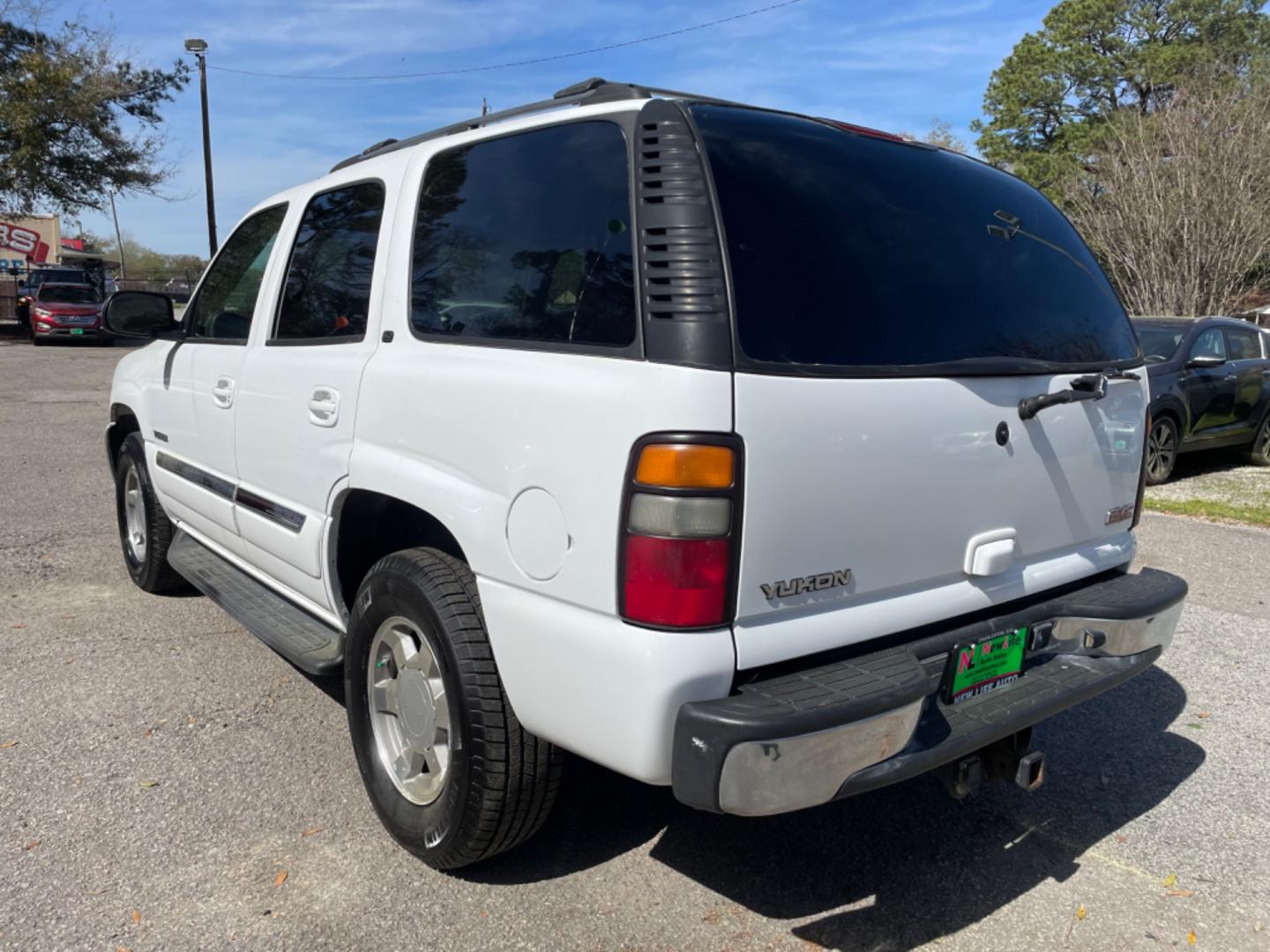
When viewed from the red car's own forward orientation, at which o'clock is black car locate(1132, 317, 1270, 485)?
The black car is roughly at 11 o'clock from the red car.

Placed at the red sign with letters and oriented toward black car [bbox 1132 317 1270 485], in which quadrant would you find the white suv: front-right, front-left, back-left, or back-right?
front-right

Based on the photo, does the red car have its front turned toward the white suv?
yes

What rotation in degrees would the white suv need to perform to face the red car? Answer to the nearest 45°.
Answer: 0° — it already faces it

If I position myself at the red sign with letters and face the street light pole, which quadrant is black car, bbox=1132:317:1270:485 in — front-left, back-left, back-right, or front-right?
front-right

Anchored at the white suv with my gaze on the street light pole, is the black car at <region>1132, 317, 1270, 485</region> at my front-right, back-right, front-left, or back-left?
front-right

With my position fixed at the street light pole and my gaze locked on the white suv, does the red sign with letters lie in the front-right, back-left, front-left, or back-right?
back-right

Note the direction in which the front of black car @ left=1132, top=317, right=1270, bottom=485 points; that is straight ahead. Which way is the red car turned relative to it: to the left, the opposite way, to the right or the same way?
to the left

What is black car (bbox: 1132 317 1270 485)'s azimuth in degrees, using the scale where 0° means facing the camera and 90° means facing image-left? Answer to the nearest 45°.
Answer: approximately 45°

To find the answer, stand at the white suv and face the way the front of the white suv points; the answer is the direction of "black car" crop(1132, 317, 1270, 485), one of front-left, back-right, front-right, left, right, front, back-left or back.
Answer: right

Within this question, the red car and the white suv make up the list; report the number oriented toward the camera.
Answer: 1

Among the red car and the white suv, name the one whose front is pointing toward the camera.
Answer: the red car

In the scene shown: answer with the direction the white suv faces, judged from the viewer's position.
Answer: facing away from the viewer and to the left of the viewer

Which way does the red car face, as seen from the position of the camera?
facing the viewer

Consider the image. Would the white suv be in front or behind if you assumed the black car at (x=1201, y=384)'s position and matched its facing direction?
in front

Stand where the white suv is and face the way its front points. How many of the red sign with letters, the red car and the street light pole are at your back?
0

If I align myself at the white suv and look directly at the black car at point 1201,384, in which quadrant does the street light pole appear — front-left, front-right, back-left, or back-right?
front-left
